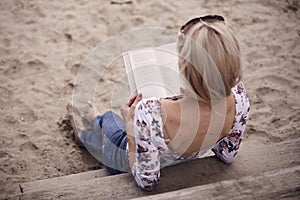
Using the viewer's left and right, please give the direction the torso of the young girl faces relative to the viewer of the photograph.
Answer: facing away from the viewer and to the left of the viewer

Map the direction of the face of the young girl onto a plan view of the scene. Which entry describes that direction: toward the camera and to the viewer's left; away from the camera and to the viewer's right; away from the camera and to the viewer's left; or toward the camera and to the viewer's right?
away from the camera and to the viewer's left
